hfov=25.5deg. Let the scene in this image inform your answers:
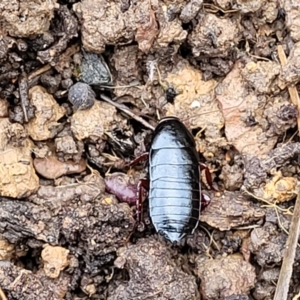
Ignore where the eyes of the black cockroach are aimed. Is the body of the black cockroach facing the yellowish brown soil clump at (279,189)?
no

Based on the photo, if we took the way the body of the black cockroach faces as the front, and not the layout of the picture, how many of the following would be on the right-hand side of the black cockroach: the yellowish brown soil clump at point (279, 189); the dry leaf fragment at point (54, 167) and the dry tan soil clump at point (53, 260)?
1

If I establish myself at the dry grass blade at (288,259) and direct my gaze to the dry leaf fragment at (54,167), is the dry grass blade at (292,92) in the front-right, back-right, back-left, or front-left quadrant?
front-right

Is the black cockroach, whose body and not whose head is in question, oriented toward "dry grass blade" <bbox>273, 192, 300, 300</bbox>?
no

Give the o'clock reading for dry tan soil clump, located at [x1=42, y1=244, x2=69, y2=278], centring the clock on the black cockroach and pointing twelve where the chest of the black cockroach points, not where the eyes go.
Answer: The dry tan soil clump is roughly at 8 o'clock from the black cockroach.

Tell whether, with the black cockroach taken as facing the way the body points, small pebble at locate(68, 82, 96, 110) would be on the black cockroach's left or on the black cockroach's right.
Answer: on the black cockroach's left

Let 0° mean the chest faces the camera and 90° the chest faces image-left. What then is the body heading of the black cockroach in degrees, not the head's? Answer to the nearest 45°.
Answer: approximately 180°

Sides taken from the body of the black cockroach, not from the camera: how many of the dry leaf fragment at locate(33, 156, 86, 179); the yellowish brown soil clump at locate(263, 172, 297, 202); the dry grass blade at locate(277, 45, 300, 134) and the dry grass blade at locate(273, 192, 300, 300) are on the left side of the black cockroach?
1

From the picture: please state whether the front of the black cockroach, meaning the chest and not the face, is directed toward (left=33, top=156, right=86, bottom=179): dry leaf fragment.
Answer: no

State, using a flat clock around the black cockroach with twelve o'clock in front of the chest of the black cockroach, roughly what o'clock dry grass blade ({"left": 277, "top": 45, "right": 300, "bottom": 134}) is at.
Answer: The dry grass blade is roughly at 2 o'clock from the black cockroach.

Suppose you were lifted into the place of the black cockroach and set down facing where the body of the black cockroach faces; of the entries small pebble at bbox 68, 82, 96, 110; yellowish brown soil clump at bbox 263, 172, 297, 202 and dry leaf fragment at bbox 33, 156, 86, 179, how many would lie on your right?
1

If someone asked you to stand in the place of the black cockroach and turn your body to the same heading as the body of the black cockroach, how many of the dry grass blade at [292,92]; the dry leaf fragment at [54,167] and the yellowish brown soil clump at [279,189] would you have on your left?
1
